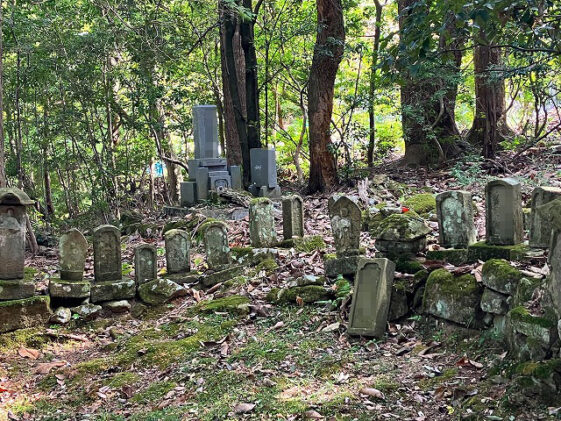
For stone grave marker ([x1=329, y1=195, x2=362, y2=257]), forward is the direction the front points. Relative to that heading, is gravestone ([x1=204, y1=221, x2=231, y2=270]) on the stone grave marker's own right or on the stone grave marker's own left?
on the stone grave marker's own right

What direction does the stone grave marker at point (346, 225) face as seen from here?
toward the camera

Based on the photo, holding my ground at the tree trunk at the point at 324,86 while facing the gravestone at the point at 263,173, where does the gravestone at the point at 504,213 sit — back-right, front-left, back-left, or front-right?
back-left

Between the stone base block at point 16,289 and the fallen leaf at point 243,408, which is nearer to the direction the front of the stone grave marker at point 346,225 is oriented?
the fallen leaf

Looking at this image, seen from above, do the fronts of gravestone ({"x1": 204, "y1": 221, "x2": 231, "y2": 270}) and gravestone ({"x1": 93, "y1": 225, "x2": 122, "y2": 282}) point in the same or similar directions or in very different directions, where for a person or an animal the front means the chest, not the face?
same or similar directions

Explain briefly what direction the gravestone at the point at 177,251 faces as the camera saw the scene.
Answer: facing the viewer

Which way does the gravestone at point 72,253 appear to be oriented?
toward the camera

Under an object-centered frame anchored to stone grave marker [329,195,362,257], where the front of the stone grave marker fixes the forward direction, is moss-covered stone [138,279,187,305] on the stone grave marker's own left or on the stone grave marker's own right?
on the stone grave marker's own right

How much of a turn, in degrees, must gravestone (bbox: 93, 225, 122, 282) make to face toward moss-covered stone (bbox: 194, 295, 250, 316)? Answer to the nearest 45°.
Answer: approximately 45° to its left

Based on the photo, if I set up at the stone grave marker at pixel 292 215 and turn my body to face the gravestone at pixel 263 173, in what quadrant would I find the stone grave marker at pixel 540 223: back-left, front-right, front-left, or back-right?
back-right

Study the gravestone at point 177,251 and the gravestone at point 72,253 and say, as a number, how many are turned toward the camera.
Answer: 2

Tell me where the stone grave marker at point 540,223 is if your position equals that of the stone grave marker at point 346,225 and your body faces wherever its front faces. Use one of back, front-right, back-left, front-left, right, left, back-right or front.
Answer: front-left

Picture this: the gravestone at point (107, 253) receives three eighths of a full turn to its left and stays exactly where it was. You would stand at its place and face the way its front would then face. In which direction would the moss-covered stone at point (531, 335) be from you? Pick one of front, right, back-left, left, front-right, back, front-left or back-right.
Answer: right

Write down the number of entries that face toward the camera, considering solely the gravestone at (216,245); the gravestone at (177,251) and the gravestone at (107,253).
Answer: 3

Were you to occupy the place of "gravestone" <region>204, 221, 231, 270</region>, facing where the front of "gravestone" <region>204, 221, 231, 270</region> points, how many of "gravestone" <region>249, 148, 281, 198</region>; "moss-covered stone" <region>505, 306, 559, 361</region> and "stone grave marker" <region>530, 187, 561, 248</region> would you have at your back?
1

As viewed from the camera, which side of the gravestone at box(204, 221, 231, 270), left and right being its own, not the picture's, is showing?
front
